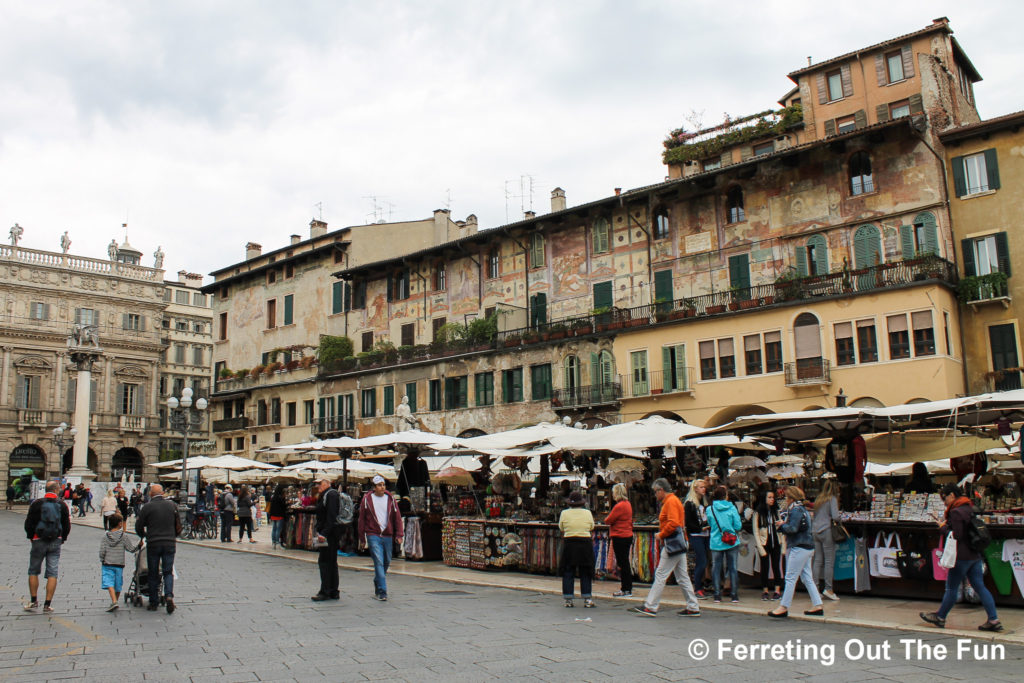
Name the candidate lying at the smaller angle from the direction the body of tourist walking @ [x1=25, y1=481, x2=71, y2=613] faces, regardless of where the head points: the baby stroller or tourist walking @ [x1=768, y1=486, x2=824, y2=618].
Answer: the baby stroller

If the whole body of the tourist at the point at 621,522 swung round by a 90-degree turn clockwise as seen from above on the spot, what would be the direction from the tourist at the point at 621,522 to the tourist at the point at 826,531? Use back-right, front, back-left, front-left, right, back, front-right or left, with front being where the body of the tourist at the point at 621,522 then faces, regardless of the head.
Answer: right

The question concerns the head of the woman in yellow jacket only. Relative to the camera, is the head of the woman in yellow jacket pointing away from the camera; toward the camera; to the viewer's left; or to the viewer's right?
away from the camera

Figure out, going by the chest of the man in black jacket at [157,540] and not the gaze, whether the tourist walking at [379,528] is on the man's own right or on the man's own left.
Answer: on the man's own right

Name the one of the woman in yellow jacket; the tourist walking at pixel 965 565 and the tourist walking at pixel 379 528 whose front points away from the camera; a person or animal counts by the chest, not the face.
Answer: the woman in yellow jacket

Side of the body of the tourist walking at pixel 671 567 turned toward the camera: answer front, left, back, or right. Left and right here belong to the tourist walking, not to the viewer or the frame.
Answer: left

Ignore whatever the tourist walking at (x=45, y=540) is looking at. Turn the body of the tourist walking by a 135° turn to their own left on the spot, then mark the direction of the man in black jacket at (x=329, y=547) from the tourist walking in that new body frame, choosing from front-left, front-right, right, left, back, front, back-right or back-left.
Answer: back-left

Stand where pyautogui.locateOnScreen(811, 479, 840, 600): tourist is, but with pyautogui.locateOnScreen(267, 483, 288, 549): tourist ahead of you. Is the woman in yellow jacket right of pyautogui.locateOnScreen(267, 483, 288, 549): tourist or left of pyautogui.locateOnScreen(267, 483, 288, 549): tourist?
left

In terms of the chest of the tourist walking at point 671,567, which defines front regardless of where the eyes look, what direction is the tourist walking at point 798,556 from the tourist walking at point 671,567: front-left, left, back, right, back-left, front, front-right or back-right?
back

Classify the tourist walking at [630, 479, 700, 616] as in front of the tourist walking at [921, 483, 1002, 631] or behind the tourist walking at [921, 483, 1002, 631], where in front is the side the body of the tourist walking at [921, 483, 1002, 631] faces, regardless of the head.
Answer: in front

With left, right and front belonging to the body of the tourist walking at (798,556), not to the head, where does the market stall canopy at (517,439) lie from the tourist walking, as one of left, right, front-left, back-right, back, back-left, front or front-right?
front-right
